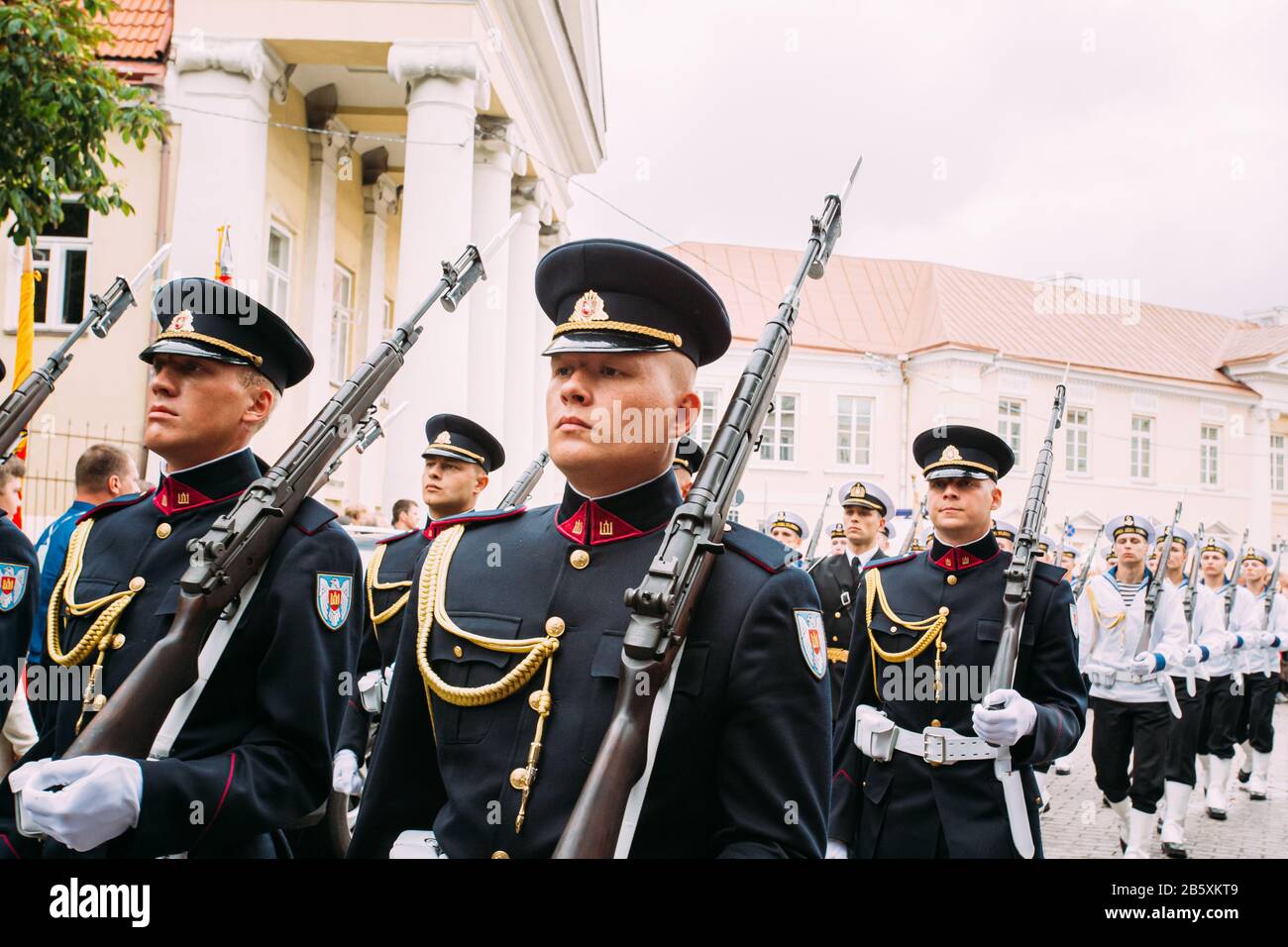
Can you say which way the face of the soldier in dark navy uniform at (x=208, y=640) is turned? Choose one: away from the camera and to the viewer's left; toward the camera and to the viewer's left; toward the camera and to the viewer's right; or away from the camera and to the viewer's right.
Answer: toward the camera and to the viewer's left

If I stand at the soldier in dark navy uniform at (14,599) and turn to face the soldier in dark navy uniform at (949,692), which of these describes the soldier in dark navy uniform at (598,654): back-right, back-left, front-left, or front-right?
front-right

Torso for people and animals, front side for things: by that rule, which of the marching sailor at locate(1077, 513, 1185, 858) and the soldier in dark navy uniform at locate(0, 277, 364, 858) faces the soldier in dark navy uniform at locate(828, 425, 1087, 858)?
the marching sailor

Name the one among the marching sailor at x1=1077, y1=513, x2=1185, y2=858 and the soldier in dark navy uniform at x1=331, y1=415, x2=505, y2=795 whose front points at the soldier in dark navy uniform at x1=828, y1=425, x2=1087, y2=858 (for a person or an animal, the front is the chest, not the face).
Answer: the marching sailor

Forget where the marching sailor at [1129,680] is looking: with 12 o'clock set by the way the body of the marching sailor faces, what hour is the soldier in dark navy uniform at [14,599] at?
The soldier in dark navy uniform is roughly at 1 o'clock from the marching sailor.

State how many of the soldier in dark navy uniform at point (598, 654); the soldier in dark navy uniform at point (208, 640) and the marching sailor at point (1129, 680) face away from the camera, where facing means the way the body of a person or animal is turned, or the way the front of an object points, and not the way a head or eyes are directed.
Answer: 0

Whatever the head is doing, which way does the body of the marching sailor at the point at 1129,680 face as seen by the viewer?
toward the camera

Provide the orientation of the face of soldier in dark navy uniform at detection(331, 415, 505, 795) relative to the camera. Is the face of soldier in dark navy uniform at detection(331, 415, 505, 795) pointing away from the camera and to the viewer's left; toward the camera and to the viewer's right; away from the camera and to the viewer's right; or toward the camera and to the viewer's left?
toward the camera and to the viewer's left

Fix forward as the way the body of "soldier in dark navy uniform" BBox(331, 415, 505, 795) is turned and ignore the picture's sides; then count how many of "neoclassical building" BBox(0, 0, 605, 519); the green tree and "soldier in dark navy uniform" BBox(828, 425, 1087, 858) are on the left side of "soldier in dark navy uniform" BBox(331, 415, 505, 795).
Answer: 1

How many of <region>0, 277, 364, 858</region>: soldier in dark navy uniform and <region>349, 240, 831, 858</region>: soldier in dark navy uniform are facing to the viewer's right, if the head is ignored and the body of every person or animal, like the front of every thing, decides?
0

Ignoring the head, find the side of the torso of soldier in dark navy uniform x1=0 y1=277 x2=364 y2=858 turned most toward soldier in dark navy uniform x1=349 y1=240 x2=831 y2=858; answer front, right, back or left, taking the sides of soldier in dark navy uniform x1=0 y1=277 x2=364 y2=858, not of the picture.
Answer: left

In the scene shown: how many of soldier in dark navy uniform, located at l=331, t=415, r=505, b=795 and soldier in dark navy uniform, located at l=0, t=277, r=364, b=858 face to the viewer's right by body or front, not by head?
0

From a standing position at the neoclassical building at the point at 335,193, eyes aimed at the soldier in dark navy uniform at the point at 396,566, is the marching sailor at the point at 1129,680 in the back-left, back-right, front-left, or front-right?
front-left
